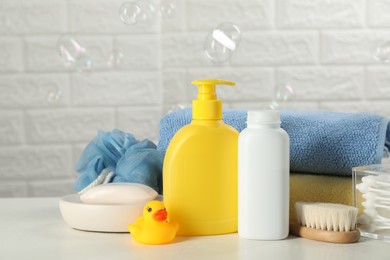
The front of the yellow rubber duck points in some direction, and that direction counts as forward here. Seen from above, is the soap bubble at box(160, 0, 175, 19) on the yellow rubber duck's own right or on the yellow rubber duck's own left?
on the yellow rubber duck's own left

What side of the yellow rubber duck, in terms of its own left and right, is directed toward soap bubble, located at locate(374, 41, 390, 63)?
left

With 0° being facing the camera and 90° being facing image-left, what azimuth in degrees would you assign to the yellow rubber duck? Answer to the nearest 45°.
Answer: approximately 315°

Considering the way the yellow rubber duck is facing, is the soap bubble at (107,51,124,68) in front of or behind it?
behind

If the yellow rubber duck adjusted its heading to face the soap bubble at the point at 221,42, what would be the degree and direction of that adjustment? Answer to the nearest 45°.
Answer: approximately 135° to its left

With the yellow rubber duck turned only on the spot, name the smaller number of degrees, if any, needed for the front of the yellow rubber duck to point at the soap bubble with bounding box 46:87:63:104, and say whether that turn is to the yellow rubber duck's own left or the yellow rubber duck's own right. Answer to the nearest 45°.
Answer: approximately 135° to the yellow rubber duck's own left

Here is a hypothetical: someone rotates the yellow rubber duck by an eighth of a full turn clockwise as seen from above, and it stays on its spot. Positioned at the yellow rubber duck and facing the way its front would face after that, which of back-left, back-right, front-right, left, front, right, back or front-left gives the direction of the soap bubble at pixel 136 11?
back
